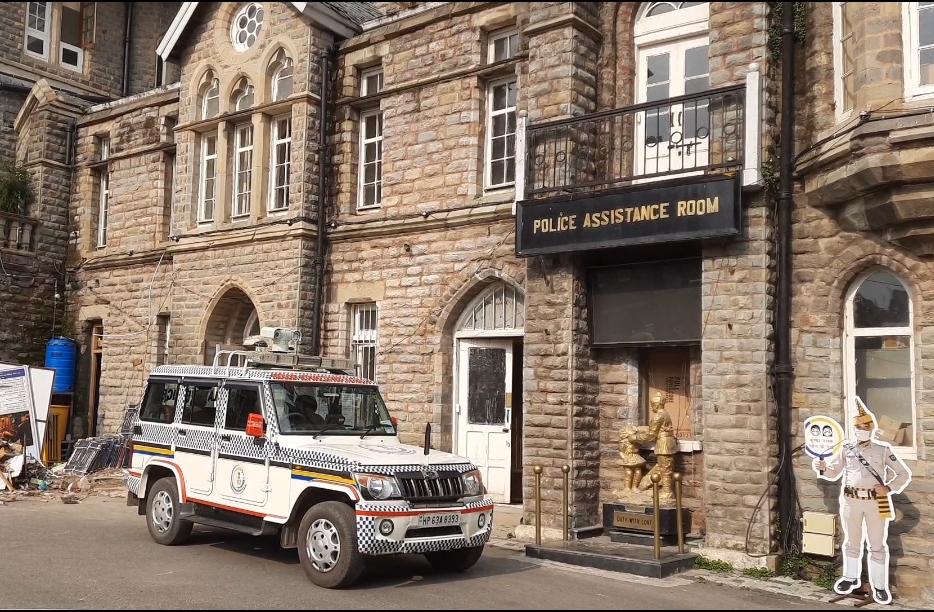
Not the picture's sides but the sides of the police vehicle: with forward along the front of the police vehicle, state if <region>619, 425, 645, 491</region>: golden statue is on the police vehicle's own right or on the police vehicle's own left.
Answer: on the police vehicle's own left

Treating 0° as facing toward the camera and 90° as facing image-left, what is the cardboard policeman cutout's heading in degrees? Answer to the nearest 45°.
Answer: approximately 0°

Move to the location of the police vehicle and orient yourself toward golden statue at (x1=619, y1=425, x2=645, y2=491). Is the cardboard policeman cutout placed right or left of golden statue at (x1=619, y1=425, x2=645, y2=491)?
right

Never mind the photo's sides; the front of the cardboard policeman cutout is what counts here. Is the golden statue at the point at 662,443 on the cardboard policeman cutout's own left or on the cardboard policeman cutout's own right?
on the cardboard policeman cutout's own right

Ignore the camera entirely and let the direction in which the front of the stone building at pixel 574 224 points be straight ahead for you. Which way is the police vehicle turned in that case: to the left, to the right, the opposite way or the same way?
to the left

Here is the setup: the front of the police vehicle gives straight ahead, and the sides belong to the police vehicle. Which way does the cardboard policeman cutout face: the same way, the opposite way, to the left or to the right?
to the right

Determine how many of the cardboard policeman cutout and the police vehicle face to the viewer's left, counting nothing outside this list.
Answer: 0

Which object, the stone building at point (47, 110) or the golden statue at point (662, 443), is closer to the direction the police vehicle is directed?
the golden statue

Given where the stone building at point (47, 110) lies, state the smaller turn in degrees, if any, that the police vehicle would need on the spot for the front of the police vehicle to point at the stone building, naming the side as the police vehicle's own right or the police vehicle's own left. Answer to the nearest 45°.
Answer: approximately 180°

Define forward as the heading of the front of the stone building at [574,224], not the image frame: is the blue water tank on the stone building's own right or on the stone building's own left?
on the stone building's own right

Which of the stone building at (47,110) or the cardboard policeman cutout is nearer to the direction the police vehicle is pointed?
the cardboard policeman cutout

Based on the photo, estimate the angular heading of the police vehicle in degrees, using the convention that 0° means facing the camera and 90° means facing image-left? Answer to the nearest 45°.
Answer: approximately 315°
